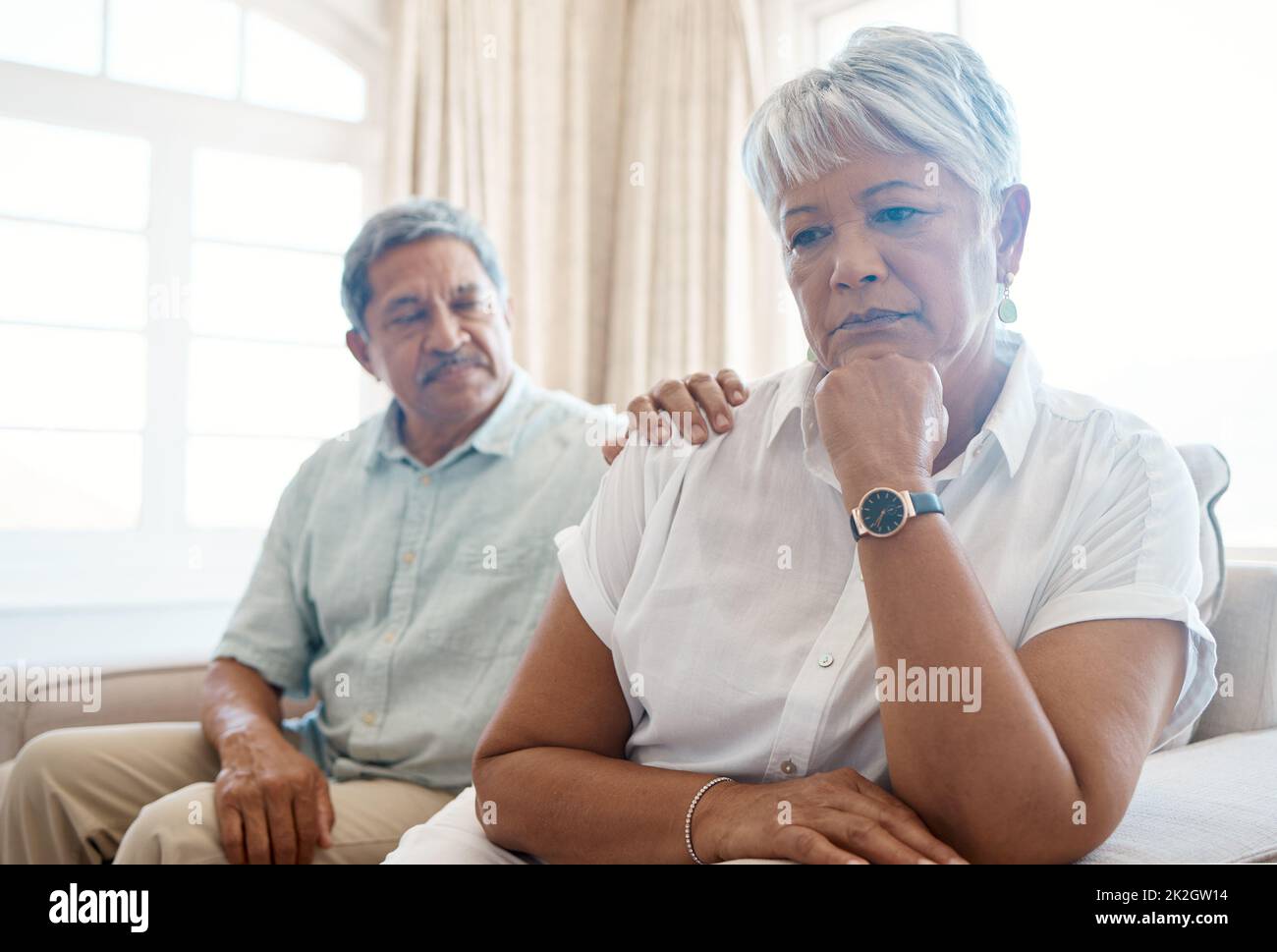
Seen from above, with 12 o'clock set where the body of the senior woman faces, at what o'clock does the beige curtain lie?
The beige curtain is roughly at 4 o'clock from the senior woman.

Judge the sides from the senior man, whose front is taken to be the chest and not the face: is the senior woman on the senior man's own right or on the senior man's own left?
on the senior man's own left

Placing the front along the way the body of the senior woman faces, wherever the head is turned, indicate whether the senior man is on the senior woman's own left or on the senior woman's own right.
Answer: on the senior woman's own right

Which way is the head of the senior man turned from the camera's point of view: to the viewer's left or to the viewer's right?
to the viewer's right

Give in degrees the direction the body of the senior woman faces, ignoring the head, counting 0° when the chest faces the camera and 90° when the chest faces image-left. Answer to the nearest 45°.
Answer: approximately 45°

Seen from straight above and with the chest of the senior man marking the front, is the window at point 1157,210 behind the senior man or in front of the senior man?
behind

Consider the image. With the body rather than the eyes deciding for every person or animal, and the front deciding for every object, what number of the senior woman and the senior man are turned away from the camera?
0

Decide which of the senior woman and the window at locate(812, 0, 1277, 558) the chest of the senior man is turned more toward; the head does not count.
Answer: the senior woman
